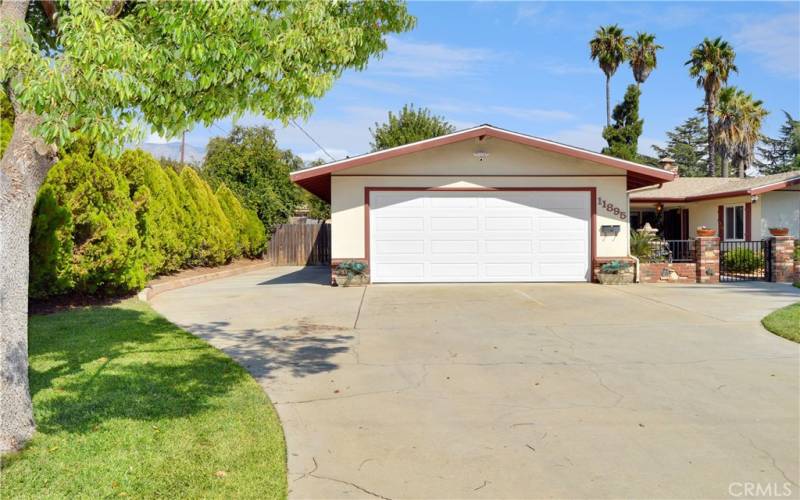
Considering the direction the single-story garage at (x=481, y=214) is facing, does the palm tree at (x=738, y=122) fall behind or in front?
behind

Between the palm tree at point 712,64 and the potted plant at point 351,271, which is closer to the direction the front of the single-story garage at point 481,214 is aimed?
the potted plant

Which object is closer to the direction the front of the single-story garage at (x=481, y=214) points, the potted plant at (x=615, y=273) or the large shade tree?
the large shade tree

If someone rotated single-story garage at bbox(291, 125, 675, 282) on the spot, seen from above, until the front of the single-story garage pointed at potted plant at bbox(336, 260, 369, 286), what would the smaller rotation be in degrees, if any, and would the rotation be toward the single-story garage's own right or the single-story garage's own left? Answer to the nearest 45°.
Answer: approximately 90° to the single-story garage's own right

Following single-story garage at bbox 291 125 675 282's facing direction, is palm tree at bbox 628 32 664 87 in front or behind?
behind

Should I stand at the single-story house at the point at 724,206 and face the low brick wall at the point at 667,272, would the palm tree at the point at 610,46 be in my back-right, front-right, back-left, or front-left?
back-right

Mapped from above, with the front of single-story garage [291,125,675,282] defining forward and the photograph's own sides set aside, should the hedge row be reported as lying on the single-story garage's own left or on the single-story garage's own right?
on the single-story garage's own right

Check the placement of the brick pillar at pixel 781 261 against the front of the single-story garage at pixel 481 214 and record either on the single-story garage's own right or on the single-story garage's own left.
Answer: on the single-story garage's own left

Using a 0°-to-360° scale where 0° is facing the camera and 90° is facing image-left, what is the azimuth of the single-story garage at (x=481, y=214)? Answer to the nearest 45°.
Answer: approximately 0°

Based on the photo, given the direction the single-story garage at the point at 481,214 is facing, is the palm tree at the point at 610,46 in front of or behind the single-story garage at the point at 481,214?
behind

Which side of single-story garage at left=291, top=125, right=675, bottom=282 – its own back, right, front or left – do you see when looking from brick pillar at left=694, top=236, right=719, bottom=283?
left

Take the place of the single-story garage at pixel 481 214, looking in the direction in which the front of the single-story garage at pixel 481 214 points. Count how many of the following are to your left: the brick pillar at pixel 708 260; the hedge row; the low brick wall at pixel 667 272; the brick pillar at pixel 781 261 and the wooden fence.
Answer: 3
